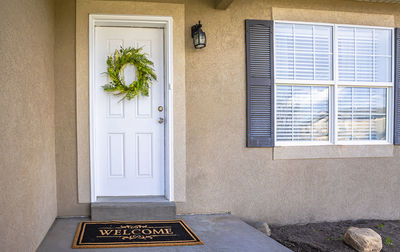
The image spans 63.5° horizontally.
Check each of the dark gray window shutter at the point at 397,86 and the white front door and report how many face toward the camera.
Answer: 2

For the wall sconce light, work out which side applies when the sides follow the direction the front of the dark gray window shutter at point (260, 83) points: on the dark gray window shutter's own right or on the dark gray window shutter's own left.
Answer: on the dark gray window shutter's own right

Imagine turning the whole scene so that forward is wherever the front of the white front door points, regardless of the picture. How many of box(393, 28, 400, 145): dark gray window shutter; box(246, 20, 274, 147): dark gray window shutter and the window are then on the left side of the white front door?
3

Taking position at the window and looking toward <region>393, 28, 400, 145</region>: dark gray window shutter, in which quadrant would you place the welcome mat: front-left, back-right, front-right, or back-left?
back-right

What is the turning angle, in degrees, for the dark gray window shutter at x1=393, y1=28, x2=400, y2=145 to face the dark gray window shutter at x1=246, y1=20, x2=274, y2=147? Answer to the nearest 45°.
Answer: approximately 45° to its right

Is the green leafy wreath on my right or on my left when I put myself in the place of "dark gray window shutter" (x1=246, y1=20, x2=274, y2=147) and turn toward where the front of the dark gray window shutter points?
on my right

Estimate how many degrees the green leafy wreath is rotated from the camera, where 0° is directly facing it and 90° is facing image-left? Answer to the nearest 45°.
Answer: approximately 0°

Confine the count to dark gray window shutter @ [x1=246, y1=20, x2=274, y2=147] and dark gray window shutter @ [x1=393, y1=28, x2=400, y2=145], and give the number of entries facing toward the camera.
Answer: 2
